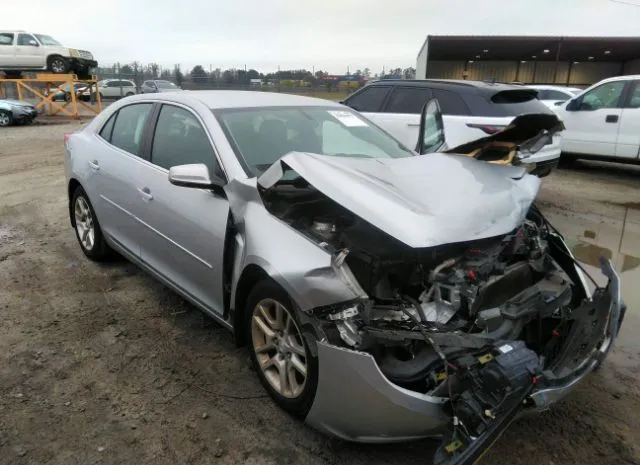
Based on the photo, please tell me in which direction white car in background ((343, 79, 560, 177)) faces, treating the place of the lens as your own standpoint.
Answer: facing away from the viewer and to the left of the viewer

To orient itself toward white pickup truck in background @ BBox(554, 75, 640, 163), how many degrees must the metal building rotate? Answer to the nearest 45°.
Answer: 0° — it already faces it

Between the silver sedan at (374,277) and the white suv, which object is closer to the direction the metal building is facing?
the silver sedan

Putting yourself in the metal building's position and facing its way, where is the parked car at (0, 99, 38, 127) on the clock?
The parked car is roughly at 1 o'clock from the metal building.

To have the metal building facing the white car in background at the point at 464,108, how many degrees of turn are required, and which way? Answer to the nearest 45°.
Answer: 0° — it already faces it

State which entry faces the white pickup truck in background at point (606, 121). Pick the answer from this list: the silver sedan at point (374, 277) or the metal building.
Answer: the metal building

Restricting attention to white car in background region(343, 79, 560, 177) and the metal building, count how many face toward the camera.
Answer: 1
